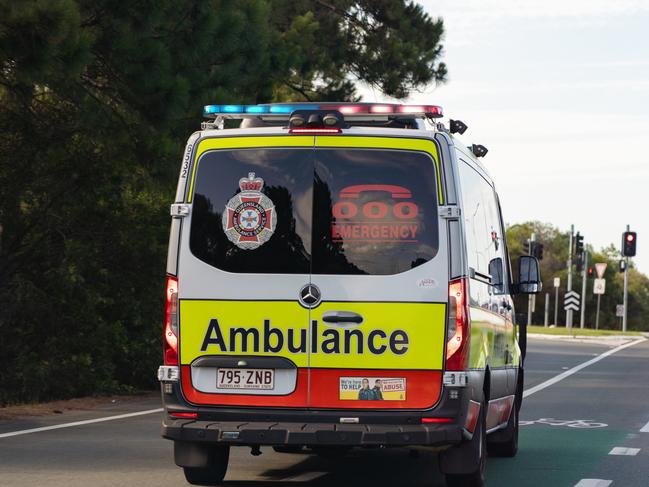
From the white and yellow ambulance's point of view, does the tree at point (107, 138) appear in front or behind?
in front

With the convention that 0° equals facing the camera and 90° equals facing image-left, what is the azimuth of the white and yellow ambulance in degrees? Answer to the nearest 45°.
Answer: approximately 180°
